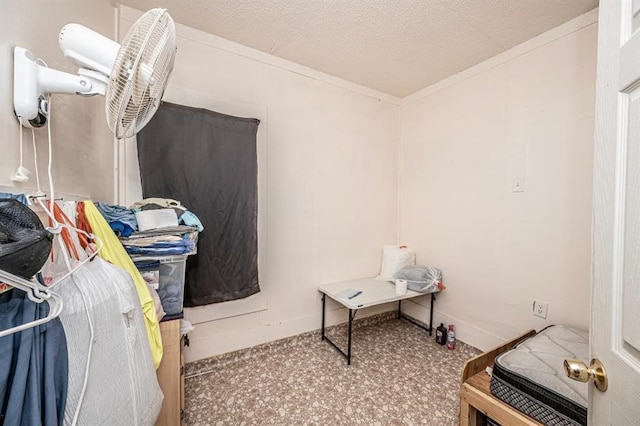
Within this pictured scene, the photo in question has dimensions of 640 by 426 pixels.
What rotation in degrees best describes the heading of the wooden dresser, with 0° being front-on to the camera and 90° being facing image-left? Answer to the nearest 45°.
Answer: approximately 270°

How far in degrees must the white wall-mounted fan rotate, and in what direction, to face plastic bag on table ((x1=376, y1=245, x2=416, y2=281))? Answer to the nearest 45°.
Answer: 0° — it already faces it

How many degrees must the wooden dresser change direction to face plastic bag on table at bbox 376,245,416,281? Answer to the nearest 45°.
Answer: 0° — it already faces it

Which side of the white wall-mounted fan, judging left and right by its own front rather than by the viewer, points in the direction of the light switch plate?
front

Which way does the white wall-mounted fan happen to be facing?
to the viewer's right

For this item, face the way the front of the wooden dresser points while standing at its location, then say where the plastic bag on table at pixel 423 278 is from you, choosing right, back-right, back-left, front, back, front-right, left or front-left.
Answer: front

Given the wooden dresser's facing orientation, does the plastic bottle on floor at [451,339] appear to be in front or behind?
in front
